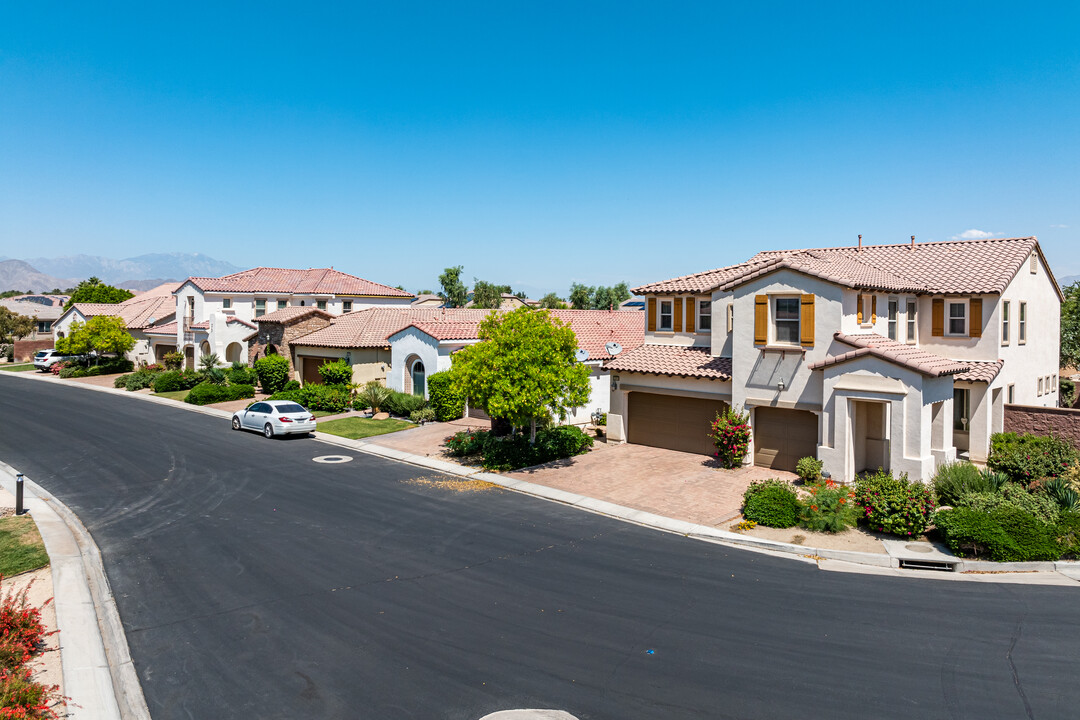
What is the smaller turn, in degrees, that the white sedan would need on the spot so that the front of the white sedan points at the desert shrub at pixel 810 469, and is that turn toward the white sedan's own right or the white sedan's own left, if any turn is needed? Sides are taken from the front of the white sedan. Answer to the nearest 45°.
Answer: approximately 180°

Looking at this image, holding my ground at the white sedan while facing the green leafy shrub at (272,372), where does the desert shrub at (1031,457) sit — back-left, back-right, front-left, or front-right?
back-right

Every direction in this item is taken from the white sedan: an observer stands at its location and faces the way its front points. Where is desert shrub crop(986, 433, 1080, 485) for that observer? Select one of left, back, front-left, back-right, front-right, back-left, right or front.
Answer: back

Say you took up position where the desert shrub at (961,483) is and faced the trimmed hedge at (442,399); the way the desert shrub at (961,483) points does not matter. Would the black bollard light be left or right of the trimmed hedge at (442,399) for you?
left

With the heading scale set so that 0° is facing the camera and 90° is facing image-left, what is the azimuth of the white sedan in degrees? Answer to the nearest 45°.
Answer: approximately 135°

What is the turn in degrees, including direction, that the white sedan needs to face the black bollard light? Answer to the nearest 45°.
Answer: approximately 90° to its left

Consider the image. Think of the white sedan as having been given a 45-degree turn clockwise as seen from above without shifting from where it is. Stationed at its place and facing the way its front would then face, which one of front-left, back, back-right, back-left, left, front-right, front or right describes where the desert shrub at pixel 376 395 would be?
front-right

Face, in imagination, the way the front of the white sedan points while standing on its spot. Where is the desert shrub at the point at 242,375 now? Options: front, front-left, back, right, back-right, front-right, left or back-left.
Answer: front-right

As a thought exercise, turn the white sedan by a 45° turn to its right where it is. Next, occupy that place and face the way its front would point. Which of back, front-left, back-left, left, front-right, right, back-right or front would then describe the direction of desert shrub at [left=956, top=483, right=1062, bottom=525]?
back-right

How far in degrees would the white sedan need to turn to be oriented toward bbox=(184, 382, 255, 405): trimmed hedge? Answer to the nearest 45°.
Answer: approximately 45° to its right

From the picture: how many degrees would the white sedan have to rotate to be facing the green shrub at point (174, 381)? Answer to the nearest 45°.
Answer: approximately 45° to its right

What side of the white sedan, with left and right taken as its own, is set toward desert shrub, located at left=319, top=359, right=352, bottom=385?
right

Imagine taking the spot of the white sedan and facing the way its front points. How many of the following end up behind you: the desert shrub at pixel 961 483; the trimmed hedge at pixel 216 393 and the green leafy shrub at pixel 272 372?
1

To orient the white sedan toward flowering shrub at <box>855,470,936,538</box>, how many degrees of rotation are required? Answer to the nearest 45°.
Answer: approximately 180°

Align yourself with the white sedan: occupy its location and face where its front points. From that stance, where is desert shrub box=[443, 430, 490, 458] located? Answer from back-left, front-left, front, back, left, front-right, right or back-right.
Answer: back

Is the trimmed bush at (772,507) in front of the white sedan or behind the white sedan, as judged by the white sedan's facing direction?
behind

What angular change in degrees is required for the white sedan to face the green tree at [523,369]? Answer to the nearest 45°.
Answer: approximately 180°
